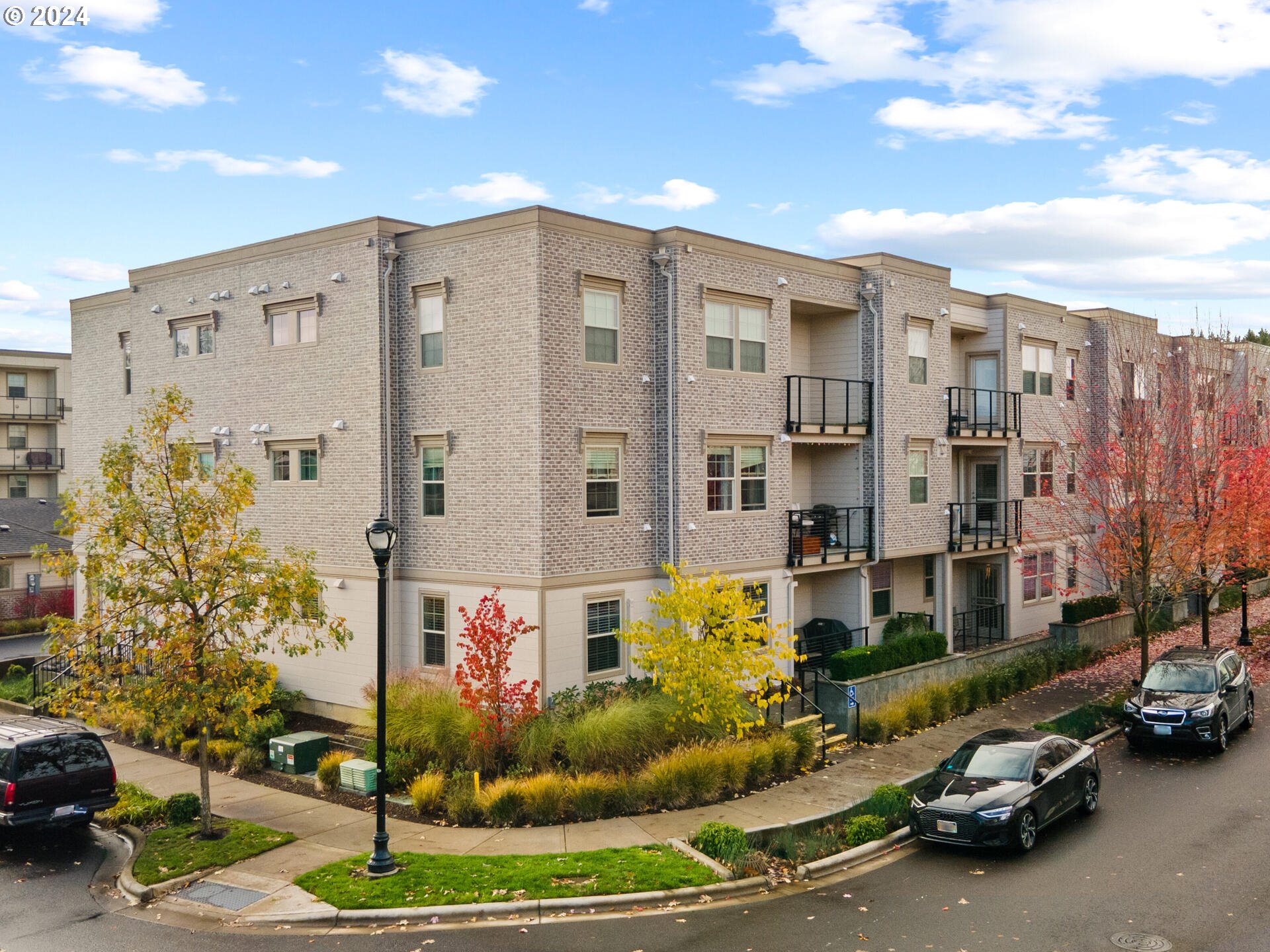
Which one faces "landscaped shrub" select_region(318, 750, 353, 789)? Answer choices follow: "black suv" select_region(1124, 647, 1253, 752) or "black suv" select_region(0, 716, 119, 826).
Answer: "black suv" select_region(1124, 647, 1253, 752)

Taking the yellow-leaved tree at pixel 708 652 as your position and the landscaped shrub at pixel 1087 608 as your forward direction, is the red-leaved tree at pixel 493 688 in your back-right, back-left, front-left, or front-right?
back-left

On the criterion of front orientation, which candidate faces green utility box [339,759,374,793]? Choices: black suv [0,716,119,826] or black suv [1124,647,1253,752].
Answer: black suv [1124,647,1253,752]

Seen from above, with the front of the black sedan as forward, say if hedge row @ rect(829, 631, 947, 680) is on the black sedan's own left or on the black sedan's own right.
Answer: on the black sedan's own right

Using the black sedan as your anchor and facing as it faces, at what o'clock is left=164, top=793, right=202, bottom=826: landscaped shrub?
The landscaped shrub is roughly at 1 o'clock from the black sedan.

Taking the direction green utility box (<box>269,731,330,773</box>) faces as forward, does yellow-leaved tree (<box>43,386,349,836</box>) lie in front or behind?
in front

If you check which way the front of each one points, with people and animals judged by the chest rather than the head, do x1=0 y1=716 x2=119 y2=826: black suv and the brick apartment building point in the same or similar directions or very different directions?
very different directions

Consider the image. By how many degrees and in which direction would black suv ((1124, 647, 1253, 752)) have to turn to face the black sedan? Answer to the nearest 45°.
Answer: approximately 45° to its left

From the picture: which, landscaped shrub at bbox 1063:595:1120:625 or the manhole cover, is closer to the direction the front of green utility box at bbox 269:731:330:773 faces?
the manhole cover

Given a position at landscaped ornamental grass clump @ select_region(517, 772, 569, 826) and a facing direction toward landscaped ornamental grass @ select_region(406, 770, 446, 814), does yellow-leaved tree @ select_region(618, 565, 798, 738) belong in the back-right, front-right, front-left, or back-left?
back-right

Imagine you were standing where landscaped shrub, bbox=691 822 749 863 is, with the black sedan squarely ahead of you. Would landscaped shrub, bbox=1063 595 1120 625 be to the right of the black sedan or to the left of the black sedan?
left

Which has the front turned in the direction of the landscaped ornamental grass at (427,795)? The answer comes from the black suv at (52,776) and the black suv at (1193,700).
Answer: the black suv at (1193,700)

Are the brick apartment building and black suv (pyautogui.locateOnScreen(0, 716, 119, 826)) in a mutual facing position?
no

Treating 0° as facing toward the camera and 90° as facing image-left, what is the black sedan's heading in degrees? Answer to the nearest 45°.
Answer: approximately 45°

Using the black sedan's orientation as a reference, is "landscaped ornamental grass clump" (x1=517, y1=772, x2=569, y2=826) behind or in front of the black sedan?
in front

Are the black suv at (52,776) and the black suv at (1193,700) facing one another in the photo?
no

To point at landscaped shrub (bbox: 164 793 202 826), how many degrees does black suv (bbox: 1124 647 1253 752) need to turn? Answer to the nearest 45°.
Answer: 0° — it already faces it

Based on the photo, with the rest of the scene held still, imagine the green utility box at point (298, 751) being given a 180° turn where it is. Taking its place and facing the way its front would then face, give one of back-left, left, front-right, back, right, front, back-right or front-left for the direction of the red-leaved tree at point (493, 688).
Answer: right

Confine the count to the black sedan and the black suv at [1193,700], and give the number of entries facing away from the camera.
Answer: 0
